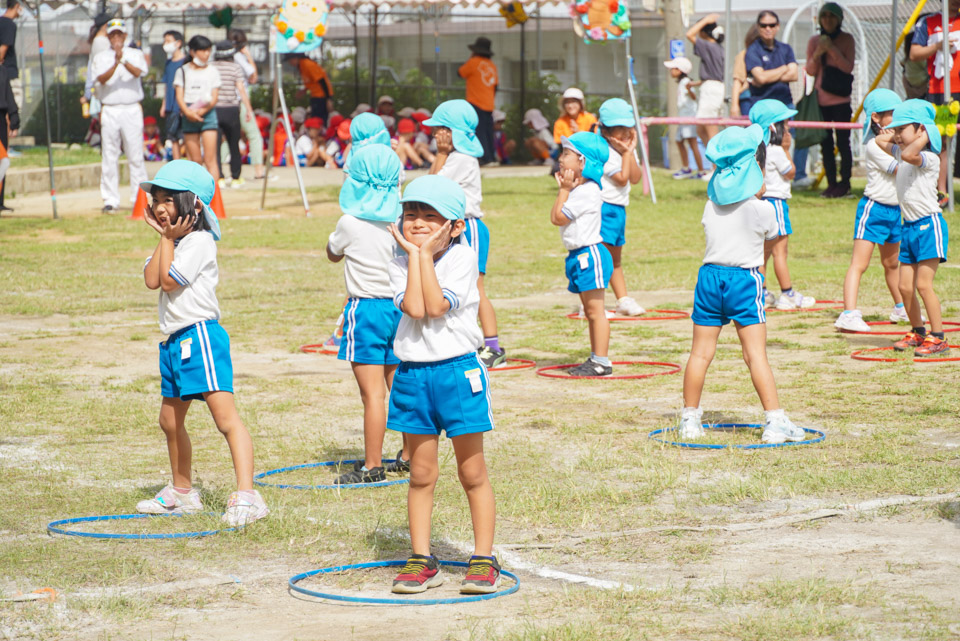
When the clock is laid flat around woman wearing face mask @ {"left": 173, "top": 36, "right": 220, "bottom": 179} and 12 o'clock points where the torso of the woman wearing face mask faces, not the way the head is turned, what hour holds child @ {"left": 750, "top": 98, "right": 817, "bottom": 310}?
The child is roughly at 11 o'clock from the woman wearing face mask.

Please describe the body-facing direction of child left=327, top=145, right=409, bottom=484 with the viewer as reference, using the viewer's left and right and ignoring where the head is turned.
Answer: facing away from the viewer and to the left of the viewer

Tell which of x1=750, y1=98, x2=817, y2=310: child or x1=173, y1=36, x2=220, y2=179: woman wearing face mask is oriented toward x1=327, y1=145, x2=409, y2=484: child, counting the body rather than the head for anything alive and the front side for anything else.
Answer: the woman wearing face mask

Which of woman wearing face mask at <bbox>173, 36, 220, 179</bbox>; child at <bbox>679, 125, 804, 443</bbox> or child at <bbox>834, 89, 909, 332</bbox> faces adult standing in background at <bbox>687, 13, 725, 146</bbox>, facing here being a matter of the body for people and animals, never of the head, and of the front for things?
child at <bbox>679, 125, 804, 443</bbox>

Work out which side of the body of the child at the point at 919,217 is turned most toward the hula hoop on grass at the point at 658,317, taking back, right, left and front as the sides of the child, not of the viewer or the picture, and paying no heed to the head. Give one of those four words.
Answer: right

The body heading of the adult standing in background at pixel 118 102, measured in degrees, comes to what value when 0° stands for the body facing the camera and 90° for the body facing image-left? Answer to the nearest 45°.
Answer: approximately 0°

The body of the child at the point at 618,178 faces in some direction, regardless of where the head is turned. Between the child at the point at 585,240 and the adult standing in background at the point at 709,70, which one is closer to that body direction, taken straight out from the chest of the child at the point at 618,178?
the child

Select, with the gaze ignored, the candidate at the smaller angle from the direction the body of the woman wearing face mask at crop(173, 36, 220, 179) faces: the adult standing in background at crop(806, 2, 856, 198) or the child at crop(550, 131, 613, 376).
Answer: the child

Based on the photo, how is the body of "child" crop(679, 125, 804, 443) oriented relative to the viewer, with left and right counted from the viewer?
facing away from the viewer

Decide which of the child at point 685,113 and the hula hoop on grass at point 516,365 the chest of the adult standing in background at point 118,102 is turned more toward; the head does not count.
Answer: the hula hoop on grass
